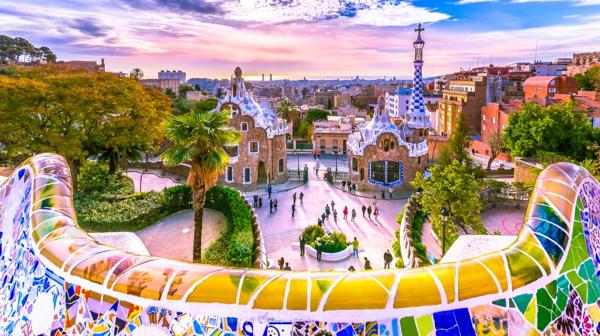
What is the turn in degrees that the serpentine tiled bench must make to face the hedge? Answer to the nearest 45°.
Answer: approximately 180°

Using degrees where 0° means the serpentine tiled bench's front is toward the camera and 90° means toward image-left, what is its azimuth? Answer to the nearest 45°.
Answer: approximately 0°

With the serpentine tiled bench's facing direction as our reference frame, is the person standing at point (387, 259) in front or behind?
behind

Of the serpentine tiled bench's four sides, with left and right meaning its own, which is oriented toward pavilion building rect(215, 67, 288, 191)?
back

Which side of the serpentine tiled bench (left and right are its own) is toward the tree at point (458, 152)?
back

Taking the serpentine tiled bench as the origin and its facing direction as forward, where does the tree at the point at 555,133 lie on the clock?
The tree is roughly at 7 o'clock from the serpentine tiled bench.

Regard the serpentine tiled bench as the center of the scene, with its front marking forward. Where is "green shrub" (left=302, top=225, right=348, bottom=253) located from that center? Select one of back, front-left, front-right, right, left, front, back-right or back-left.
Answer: back

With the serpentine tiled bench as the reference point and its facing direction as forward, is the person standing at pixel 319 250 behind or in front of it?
behind

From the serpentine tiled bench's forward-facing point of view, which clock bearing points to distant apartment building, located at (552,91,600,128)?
The distant apartment building is roughly at 7 o'clock from the serpentine tiled bench.

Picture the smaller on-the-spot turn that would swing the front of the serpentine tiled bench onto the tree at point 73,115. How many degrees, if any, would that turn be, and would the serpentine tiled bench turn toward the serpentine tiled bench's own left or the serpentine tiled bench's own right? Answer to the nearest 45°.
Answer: approximately 135° to the serpentine tiled bench's own right

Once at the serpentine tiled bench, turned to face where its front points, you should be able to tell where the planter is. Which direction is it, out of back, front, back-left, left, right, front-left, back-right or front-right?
back

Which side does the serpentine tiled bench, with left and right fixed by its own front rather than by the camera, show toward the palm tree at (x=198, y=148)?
back
